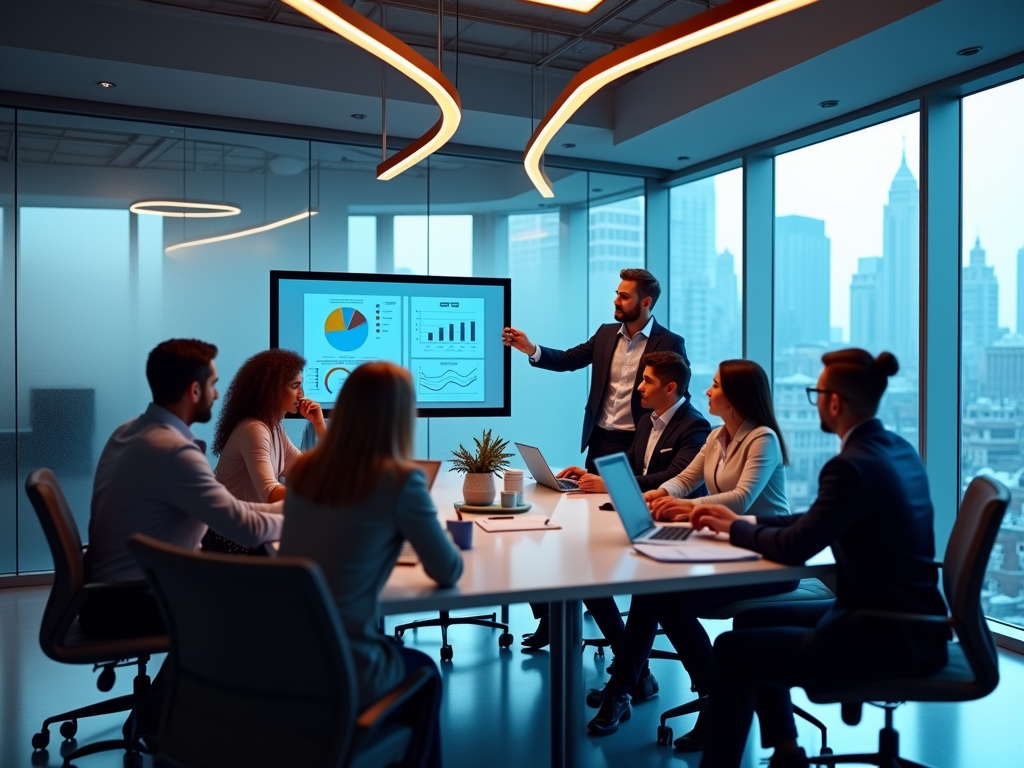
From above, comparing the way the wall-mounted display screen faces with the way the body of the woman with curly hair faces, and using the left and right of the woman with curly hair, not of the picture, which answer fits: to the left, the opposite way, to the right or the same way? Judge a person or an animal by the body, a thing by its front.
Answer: to the right

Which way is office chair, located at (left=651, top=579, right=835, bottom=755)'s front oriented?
to the viewer's left

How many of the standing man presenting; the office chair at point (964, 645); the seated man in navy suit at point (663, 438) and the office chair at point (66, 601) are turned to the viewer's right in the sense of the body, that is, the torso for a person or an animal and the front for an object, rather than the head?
1

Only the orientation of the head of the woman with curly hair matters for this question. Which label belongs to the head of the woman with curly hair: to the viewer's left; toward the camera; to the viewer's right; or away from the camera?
to the viewer's right

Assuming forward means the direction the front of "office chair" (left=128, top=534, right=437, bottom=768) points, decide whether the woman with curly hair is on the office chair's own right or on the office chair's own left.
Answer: on the office chair's own left

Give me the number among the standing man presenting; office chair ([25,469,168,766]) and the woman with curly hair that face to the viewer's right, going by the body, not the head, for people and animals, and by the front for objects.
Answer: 2

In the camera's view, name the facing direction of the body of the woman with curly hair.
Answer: to the viewer's right

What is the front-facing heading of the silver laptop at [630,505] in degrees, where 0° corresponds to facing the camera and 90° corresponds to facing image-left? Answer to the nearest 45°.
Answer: approximately 315°

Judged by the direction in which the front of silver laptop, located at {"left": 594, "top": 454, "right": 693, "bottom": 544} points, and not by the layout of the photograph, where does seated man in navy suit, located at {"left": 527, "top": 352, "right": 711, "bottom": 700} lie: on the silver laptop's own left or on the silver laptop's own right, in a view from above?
on the silver laptop's own left

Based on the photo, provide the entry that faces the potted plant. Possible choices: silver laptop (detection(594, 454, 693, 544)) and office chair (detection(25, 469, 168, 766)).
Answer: the office chair

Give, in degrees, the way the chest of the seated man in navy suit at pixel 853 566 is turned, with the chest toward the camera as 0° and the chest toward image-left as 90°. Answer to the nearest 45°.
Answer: approximately 90°

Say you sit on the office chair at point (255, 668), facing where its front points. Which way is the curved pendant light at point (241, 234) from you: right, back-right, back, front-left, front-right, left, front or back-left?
front-left

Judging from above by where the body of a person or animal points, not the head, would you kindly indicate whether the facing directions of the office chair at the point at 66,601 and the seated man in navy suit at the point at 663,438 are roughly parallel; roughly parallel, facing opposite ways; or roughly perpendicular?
roughly parallel, facing opposite ways

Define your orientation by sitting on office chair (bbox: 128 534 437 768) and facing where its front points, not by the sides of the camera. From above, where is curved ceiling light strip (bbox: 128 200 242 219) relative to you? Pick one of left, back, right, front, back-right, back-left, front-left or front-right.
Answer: front-left

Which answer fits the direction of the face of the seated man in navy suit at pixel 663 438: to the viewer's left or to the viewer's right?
to the viewer's left

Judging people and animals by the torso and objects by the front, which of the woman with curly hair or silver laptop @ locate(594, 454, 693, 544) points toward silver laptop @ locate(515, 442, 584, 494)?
the woman with curly hair

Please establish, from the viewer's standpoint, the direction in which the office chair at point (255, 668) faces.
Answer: facing away from the viewer and to the right of the viewer
